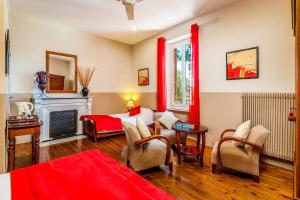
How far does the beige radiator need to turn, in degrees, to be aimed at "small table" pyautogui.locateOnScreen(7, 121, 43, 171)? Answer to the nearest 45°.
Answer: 0° — it already faces it

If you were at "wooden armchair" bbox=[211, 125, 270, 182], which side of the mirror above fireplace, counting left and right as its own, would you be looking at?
front

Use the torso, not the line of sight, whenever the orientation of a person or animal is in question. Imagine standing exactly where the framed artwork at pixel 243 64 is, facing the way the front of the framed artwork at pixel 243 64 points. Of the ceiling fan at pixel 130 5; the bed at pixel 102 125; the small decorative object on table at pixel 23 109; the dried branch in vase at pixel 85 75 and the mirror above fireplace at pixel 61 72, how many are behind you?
0

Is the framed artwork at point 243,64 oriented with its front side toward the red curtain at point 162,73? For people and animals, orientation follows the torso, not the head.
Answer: no

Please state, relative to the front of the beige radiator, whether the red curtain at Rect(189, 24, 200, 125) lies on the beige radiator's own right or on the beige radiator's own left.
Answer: on the beige radiator's own right

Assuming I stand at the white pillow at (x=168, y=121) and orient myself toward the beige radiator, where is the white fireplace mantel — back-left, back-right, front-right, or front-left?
back-right

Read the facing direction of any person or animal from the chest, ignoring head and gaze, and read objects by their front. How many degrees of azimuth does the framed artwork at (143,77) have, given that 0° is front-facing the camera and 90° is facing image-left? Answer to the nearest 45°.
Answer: approximately 45°

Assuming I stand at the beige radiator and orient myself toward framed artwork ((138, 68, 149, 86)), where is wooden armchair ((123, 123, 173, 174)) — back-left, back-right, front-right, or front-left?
front-left

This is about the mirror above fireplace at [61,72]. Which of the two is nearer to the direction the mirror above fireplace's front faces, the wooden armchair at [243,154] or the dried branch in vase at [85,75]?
the wooden armchair

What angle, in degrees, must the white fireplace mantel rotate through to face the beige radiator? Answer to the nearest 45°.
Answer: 0° — it already faces it

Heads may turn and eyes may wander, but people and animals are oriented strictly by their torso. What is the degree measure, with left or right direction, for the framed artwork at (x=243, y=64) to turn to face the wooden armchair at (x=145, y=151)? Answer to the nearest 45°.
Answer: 0° — it already faces it

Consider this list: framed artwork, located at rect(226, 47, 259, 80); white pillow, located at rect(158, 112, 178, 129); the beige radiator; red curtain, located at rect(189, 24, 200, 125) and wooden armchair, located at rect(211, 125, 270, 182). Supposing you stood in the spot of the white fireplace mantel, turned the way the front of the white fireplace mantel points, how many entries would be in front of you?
5

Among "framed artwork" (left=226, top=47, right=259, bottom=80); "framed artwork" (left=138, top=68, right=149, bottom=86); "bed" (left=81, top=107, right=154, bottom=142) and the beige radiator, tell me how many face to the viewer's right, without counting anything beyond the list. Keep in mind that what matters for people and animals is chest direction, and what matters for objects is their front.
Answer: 0

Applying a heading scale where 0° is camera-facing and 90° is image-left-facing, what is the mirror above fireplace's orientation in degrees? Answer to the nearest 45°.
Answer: approximately 315°

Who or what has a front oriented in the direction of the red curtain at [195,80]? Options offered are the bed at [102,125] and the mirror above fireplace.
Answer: the mirror above fireplace

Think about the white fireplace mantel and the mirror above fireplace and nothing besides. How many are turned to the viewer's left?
0

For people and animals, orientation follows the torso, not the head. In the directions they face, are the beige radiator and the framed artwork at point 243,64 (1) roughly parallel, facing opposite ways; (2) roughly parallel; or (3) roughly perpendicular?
roughly parallel

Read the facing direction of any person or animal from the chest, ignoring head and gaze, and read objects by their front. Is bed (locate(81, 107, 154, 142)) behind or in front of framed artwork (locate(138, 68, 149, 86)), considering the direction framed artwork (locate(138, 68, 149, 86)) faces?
in front
